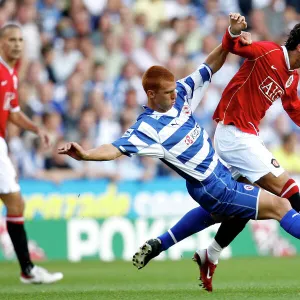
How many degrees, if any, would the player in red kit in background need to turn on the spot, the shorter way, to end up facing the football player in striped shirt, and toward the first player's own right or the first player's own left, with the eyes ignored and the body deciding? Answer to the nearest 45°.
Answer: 0° — they already face them

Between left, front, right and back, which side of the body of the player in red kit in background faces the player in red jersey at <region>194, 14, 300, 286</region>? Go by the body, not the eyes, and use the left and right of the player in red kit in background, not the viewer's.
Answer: front
